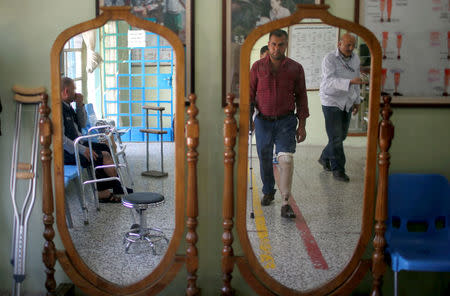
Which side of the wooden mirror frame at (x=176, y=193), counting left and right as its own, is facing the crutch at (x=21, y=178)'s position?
right

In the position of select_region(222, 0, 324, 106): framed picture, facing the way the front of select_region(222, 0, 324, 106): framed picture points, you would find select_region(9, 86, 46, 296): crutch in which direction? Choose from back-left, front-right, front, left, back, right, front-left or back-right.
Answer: right

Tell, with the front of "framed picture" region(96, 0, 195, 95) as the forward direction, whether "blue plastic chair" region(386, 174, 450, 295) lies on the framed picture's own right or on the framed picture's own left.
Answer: on the framed picture's own left

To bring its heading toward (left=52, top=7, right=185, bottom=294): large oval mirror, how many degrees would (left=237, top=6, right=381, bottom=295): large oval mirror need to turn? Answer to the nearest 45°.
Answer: approximately 90° to its right

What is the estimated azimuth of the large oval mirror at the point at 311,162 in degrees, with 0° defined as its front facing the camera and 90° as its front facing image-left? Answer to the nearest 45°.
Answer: approximately 0°
